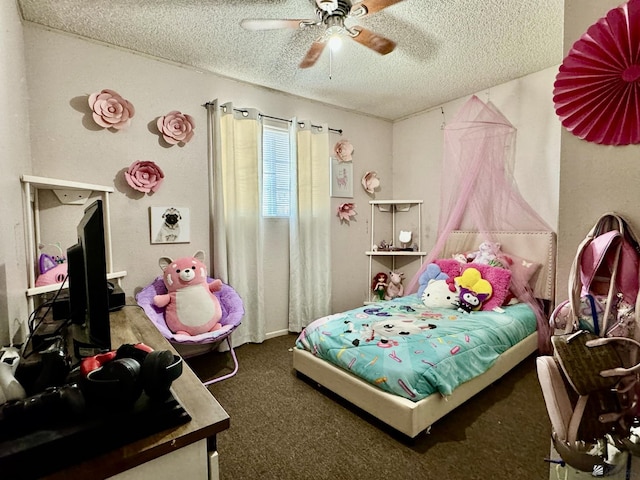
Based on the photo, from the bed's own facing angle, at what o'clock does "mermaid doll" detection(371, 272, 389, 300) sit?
The mermaid doll is roughly at 4 o'clock from the bed.

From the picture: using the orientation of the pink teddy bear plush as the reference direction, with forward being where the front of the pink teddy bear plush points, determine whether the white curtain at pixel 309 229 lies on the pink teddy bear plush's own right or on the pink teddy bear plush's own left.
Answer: on the pink teddy bear plush's own left

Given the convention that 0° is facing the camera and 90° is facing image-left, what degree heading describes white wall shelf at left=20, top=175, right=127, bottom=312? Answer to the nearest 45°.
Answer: approximately 315°

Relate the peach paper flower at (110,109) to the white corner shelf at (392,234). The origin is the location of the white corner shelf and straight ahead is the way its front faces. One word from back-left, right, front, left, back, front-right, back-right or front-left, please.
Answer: front-right

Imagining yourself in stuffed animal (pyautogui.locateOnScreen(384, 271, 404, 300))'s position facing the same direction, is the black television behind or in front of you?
in front

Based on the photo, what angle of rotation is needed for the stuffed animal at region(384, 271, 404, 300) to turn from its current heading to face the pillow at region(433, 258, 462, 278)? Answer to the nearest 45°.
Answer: approximately 45° to its left

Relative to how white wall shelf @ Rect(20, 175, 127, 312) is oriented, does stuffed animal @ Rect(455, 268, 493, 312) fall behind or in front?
in front

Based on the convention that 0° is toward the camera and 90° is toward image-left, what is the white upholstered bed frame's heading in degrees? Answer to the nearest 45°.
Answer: approximately 45°

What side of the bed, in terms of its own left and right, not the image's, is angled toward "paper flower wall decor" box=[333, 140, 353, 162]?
right

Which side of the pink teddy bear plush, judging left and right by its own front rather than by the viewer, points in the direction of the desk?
front

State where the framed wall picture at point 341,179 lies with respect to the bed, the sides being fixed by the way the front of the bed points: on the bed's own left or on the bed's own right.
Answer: on the bed's own right

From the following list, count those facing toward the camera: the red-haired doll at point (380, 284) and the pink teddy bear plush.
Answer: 2

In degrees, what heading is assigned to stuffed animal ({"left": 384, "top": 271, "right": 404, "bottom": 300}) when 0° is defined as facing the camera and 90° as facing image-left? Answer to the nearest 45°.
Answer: approximately 0°
